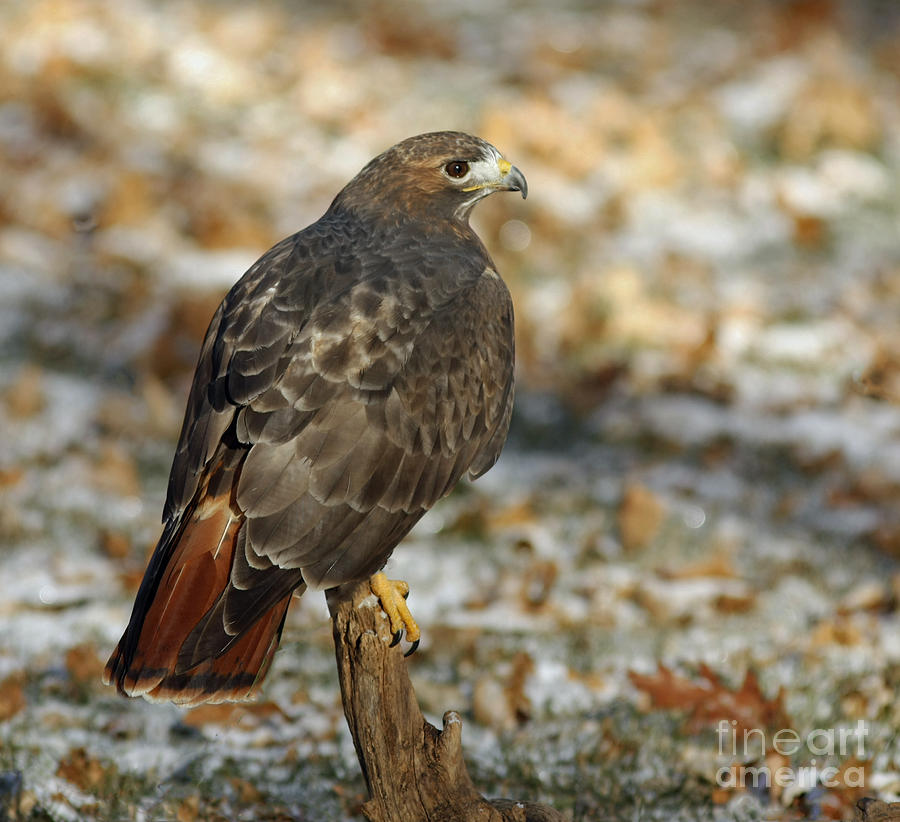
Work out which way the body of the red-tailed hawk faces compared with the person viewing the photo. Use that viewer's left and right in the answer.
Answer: facing away from the viewer and to the right of the viewer

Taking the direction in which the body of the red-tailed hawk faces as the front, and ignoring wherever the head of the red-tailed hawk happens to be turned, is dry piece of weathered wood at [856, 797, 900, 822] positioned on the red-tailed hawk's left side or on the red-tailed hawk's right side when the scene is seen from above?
on the red-tailed hawk's right side

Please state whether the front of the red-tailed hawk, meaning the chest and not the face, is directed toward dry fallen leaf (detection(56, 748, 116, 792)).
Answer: no

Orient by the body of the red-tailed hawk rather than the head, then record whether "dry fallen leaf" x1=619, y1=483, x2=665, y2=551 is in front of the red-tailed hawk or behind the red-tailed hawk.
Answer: in front

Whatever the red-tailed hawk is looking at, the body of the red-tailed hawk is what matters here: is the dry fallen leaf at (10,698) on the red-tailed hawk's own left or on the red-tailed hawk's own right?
on the red-tailed hawk's own left

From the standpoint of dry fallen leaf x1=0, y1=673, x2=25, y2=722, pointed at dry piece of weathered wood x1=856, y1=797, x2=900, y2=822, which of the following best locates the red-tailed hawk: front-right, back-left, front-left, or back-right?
front-right
